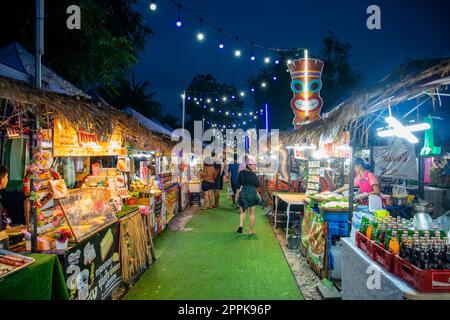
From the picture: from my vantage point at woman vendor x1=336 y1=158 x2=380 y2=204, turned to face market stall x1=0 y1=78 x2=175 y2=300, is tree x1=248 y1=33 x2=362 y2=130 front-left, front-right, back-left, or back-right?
back-right

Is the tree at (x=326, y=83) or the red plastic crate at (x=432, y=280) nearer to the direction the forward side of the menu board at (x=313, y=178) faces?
the red plastic crate

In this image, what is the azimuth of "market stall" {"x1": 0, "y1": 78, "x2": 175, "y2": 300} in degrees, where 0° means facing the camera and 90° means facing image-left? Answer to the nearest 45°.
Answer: approximately 315°

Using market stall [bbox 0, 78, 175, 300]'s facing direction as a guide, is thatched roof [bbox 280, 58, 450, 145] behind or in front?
in front

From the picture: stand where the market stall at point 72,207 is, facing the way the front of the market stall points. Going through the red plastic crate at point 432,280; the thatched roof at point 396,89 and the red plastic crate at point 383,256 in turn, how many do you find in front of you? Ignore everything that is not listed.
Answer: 3

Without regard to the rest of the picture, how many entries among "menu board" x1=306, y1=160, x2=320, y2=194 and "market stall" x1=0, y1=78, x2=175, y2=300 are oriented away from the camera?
0

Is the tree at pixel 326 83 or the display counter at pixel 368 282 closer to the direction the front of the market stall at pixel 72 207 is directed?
the display counter

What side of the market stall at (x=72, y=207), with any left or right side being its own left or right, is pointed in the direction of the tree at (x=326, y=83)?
left

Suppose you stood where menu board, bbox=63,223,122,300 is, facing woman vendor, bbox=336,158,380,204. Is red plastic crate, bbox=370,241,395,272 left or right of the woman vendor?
right
